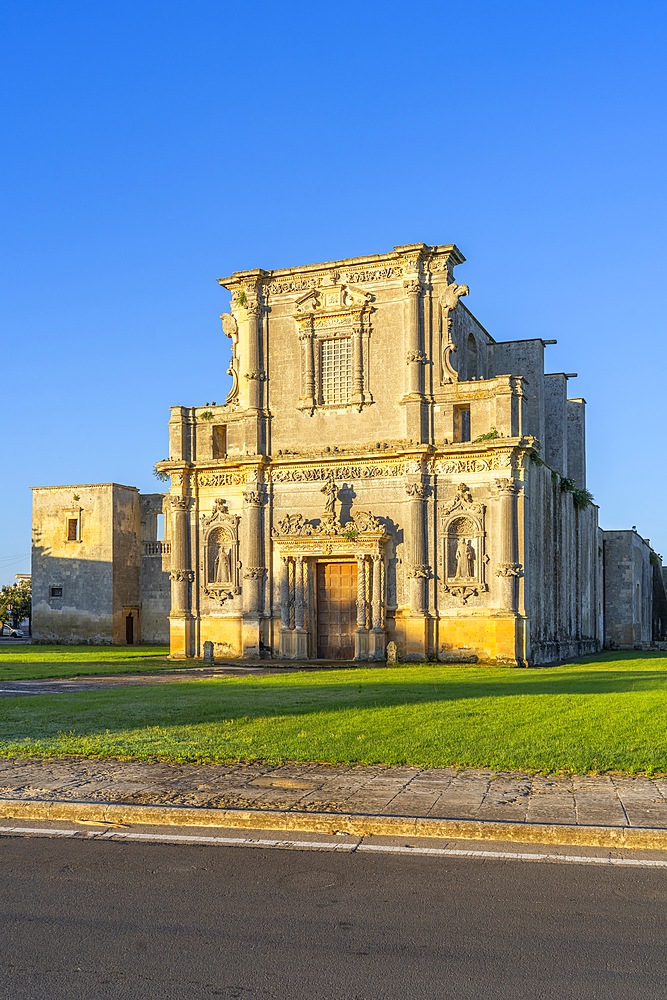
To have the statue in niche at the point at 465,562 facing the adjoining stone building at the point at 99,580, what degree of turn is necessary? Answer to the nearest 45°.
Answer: approximately 135° to its right

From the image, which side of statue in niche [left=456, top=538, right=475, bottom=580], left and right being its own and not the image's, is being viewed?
front

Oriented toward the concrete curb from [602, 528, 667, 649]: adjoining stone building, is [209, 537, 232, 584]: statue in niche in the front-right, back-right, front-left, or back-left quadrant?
front-right

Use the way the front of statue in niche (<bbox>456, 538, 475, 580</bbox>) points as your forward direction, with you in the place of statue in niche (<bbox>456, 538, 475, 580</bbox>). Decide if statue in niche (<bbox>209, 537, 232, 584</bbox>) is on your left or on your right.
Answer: on your right

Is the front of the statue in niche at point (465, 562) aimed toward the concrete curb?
yes

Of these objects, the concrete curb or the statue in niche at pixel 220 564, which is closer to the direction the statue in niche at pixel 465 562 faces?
the concrete curb

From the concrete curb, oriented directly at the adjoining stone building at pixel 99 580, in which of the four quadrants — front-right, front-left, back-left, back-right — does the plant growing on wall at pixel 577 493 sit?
front-right

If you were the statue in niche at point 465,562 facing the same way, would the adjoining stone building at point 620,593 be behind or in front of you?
behind

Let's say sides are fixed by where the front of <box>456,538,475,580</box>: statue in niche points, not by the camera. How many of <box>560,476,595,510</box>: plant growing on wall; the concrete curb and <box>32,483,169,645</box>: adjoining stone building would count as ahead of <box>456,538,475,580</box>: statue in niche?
1

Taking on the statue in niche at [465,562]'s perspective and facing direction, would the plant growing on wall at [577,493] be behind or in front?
behind

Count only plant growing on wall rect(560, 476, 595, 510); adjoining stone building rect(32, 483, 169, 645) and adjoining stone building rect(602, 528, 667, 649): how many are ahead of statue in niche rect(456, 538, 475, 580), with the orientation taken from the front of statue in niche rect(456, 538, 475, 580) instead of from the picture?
0
